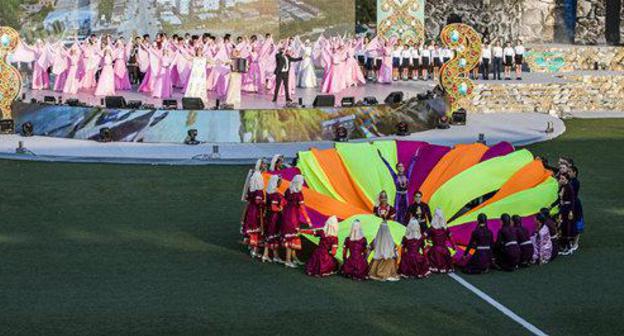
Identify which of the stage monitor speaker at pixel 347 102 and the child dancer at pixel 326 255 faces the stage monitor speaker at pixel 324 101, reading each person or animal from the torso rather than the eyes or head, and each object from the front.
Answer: the child dancer

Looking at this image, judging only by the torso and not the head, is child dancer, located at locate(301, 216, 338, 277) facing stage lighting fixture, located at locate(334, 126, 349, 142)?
yes

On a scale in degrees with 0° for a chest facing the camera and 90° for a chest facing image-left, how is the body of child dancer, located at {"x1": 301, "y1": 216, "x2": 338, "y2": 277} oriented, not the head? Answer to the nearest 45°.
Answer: approximately 180°

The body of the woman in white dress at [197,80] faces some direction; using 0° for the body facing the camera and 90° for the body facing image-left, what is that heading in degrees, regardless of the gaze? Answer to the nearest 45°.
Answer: approximately 0°

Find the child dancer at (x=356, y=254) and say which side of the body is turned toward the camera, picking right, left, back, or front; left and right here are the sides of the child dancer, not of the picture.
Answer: back

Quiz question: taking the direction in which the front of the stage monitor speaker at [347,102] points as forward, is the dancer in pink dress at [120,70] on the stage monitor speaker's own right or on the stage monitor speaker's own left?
on the stage monitor speaker's own left

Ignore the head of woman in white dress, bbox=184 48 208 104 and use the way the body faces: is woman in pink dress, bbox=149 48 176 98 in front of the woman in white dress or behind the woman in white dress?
behind

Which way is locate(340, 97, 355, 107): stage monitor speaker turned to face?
away from the camera

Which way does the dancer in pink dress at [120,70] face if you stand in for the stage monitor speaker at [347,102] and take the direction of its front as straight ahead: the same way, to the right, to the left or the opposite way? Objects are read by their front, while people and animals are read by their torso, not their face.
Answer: the opposite way

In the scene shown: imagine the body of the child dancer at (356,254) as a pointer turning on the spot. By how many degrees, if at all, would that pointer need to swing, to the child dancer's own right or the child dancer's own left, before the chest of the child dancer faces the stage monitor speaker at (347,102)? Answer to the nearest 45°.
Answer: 0° — they already face it

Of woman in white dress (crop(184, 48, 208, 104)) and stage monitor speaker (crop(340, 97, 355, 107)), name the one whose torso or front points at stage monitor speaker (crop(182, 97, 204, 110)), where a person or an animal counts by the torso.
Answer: the woman in white dress
